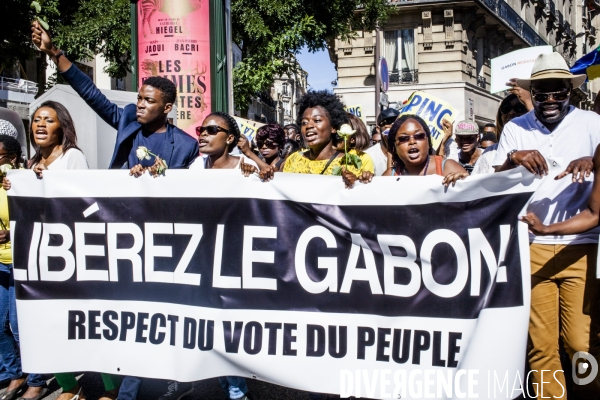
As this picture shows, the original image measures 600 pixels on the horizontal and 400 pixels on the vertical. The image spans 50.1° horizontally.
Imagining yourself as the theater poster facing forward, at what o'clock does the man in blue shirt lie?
The man in blue shirt is roughly at 12 o'clock from the theater poster.

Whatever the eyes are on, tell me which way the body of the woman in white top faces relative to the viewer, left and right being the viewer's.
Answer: facing the viewer and to the left of the viewer

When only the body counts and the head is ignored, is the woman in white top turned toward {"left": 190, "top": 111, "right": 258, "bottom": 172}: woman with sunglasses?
no

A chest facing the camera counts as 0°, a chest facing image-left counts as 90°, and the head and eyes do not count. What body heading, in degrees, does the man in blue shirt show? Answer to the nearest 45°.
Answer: approximately 45°

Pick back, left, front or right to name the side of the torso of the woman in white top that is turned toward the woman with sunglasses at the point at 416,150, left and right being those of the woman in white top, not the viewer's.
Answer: left

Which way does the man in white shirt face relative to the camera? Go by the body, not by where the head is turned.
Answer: toward the camera

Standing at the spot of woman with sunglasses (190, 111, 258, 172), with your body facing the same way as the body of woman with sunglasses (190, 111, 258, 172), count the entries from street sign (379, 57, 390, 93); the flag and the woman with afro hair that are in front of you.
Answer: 0

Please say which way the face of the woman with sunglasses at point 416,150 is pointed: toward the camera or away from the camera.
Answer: toward the camera

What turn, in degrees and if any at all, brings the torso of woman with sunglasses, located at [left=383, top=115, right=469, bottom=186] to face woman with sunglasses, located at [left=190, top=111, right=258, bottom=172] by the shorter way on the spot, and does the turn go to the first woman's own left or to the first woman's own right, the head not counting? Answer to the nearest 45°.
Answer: approximately 90° to the first woman's own right

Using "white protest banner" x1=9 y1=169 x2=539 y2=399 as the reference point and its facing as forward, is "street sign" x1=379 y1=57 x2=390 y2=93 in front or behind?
behind

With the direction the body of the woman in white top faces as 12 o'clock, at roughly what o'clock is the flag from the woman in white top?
The flag is roughly at 7 o'clock from the woman in white top.

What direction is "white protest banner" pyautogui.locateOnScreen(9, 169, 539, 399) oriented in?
toward the camera

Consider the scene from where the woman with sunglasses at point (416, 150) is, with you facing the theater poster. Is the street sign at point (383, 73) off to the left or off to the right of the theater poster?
right

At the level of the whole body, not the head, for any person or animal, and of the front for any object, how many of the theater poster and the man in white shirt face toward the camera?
2

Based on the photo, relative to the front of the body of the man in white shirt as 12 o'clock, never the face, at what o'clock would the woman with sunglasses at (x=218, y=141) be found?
The woman with sunglasses is roughly at 3 o'clock from the man in white shirt.

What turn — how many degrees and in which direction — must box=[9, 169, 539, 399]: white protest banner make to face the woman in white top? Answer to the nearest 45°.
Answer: approximately 135° to its right

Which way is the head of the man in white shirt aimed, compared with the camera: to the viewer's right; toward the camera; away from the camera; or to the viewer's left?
toward the camera

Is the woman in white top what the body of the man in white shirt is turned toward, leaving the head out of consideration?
no

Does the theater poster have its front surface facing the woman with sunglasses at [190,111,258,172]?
yes

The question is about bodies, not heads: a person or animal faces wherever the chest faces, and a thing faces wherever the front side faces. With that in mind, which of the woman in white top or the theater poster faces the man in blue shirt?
the theater poster

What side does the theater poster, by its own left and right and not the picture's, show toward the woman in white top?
front
